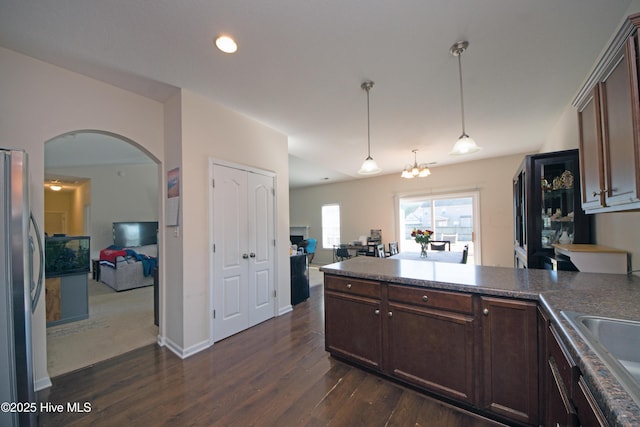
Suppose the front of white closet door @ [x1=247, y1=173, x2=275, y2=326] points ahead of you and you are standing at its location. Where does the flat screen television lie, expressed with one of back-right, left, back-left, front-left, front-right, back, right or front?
back

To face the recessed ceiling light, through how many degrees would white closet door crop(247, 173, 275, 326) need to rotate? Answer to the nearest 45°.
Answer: approximately 45° to its right

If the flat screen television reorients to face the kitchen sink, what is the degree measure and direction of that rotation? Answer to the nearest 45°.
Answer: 0° — it already faces it

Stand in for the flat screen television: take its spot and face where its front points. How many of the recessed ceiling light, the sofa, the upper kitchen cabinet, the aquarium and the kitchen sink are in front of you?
5

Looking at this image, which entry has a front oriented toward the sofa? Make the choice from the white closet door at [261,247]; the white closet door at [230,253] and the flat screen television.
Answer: the flat screen television

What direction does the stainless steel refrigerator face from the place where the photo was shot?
facing to the right of the viewer

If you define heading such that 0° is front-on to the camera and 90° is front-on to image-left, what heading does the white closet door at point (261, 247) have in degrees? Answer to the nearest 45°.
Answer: approximately 315°

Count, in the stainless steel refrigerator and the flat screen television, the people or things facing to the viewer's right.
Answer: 1

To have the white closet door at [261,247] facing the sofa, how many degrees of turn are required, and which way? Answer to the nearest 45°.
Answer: approximately 180°

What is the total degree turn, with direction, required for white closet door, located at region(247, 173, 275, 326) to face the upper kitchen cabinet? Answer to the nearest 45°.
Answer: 0° — it already faces it

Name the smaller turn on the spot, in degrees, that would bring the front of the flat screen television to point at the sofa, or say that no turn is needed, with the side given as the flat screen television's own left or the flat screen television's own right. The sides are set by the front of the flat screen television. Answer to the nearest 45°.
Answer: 0° — it already faces it

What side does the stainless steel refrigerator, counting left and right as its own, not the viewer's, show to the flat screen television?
left

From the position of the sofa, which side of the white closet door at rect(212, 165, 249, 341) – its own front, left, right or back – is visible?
back
